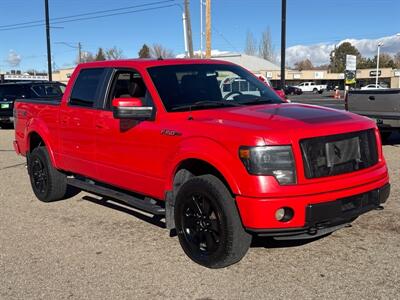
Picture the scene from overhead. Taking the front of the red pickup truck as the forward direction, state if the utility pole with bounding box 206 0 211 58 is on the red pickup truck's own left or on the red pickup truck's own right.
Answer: on the red pickup truck's own left

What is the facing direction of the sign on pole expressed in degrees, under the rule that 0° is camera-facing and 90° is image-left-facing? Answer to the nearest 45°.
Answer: approximately 0°

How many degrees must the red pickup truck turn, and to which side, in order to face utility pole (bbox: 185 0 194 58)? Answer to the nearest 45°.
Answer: approximately 135° to its left

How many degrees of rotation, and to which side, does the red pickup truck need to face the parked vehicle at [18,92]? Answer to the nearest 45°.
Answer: approximately 180°

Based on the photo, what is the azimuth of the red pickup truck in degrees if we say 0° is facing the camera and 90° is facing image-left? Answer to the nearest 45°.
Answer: approximately 315°

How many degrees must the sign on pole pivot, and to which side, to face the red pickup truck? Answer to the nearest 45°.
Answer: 0° — it already faces it

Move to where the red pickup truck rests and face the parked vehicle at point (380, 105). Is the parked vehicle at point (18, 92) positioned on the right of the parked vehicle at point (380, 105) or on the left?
left

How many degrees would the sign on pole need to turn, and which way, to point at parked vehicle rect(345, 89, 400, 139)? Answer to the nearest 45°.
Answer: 0° — it already faces it
